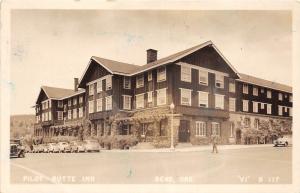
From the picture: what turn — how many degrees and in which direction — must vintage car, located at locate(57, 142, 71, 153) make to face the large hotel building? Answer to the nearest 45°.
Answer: approximately 45° to its left
